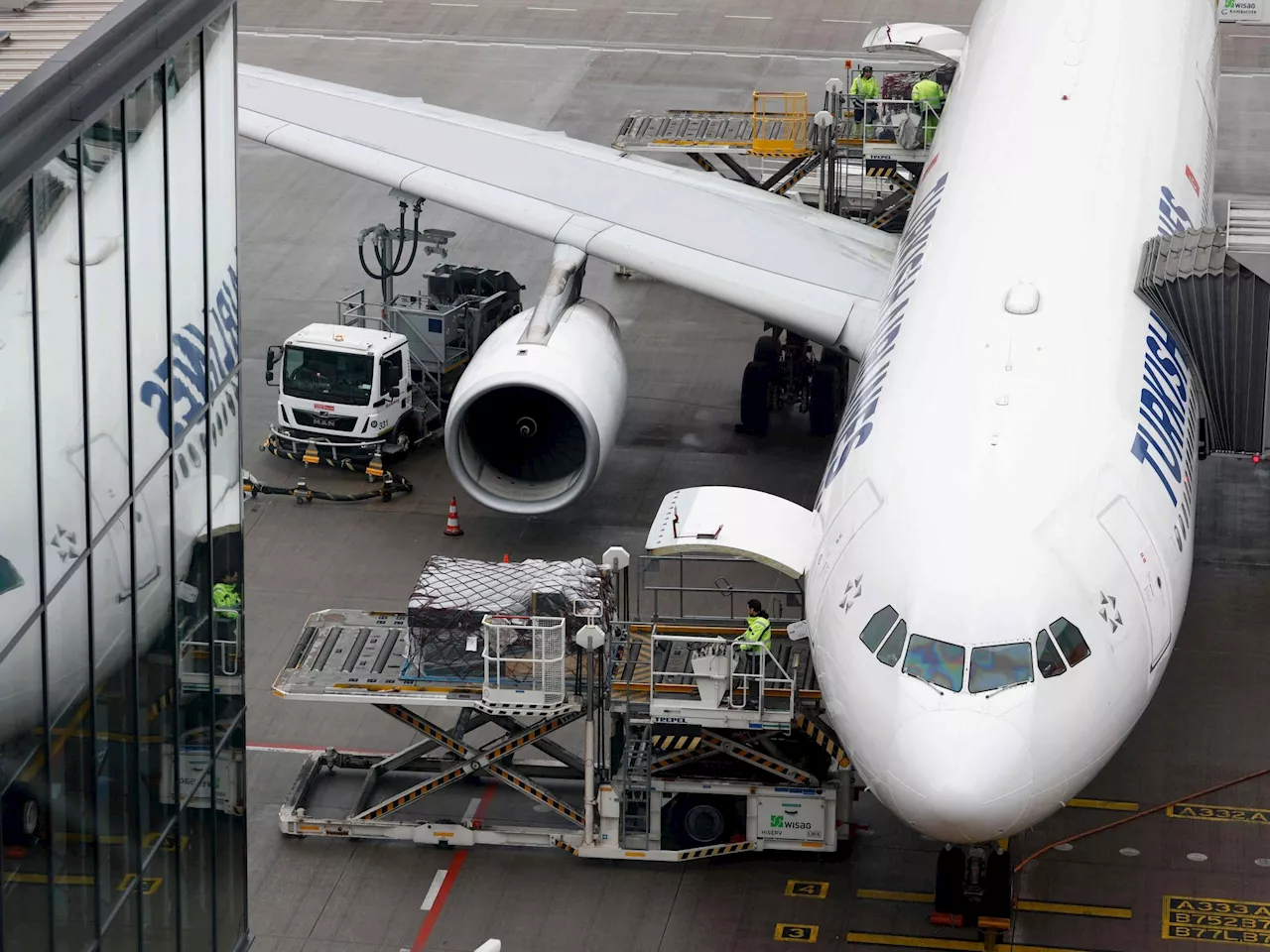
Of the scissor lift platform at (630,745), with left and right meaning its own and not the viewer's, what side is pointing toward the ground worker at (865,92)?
left

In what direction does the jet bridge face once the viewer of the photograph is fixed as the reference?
facing to the left of the viewer

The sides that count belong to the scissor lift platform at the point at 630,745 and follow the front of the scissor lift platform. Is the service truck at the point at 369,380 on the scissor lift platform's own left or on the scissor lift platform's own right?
on the scissor lift platform's own left

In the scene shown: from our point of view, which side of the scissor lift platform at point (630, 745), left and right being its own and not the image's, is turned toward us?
right

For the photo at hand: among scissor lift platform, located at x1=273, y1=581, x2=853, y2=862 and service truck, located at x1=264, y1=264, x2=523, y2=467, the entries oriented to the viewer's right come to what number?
1

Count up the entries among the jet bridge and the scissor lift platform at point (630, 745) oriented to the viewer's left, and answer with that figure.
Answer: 1

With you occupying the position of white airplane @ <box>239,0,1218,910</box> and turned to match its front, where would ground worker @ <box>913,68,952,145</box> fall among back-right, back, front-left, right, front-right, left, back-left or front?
back

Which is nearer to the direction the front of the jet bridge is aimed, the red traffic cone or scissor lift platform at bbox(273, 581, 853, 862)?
the red traffic cone

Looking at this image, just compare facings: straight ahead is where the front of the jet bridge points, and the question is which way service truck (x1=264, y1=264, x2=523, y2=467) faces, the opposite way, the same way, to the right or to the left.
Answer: to the left

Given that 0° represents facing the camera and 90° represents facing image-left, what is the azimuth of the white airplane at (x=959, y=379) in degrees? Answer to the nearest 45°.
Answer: approximately 0°

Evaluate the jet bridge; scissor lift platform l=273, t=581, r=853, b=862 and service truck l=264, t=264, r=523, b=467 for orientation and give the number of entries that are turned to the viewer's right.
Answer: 1

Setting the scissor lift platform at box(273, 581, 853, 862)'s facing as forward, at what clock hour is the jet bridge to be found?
The jet bridge is roughly at 11 o'clock from the scissor lift platform.

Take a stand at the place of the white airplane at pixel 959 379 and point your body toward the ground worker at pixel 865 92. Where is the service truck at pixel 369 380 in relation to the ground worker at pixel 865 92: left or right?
left

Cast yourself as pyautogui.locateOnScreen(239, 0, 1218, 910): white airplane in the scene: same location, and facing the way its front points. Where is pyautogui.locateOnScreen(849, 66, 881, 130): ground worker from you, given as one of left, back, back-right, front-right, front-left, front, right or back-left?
back

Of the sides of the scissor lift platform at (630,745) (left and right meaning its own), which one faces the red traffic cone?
left

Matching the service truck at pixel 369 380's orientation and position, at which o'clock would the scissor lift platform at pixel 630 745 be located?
The scissor lift platform is roughly at 10 o'clock from the service truck.
